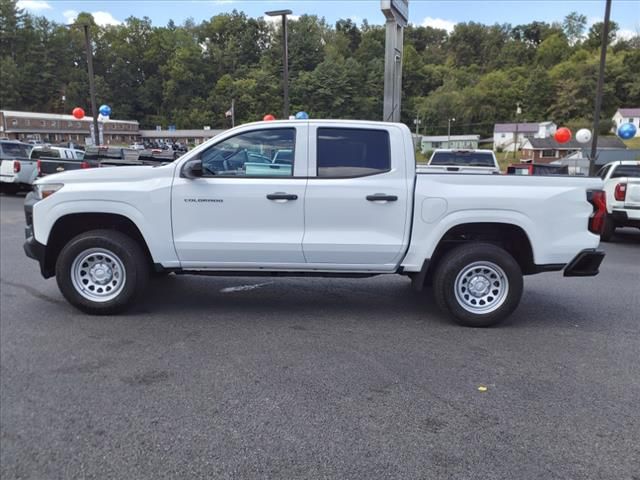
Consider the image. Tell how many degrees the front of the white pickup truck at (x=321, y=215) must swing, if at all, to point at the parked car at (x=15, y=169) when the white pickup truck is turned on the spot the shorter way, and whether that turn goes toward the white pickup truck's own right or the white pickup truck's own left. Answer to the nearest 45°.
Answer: approximately 45° to the white pickup truck's own right

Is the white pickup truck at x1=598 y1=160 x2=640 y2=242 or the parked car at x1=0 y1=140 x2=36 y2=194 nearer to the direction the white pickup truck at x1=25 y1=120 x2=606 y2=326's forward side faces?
the parked car

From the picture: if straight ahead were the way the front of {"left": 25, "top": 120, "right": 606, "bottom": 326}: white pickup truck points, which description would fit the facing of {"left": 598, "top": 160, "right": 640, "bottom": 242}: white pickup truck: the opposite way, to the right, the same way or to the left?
to the right

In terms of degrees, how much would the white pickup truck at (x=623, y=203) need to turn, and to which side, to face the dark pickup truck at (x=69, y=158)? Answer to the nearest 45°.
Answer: approximately 45° to its left

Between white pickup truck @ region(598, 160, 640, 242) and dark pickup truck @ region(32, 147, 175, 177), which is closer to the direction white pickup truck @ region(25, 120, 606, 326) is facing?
the dark pickup truck

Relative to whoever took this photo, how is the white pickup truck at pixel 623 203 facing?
facing away from the viewer and to the left of the viewer

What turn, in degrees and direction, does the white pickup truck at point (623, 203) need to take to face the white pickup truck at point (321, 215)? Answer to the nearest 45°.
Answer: approximately 135° to its left

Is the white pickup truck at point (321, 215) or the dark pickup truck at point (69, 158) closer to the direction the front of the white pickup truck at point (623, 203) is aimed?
the dark pickup truck

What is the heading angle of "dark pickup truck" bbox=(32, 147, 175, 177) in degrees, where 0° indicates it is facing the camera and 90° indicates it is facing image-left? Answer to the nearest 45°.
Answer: approximately 225°

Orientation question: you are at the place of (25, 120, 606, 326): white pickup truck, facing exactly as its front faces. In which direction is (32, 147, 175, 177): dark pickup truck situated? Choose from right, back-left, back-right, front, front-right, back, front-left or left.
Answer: front-right

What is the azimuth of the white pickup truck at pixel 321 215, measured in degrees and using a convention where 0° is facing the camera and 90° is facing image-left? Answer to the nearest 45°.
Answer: approximately 90°

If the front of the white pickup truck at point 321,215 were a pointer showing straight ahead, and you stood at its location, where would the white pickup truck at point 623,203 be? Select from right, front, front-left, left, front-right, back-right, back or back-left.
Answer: back-right

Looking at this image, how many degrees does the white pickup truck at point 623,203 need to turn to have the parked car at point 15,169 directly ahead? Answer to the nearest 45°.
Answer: approximately 45° to its left
